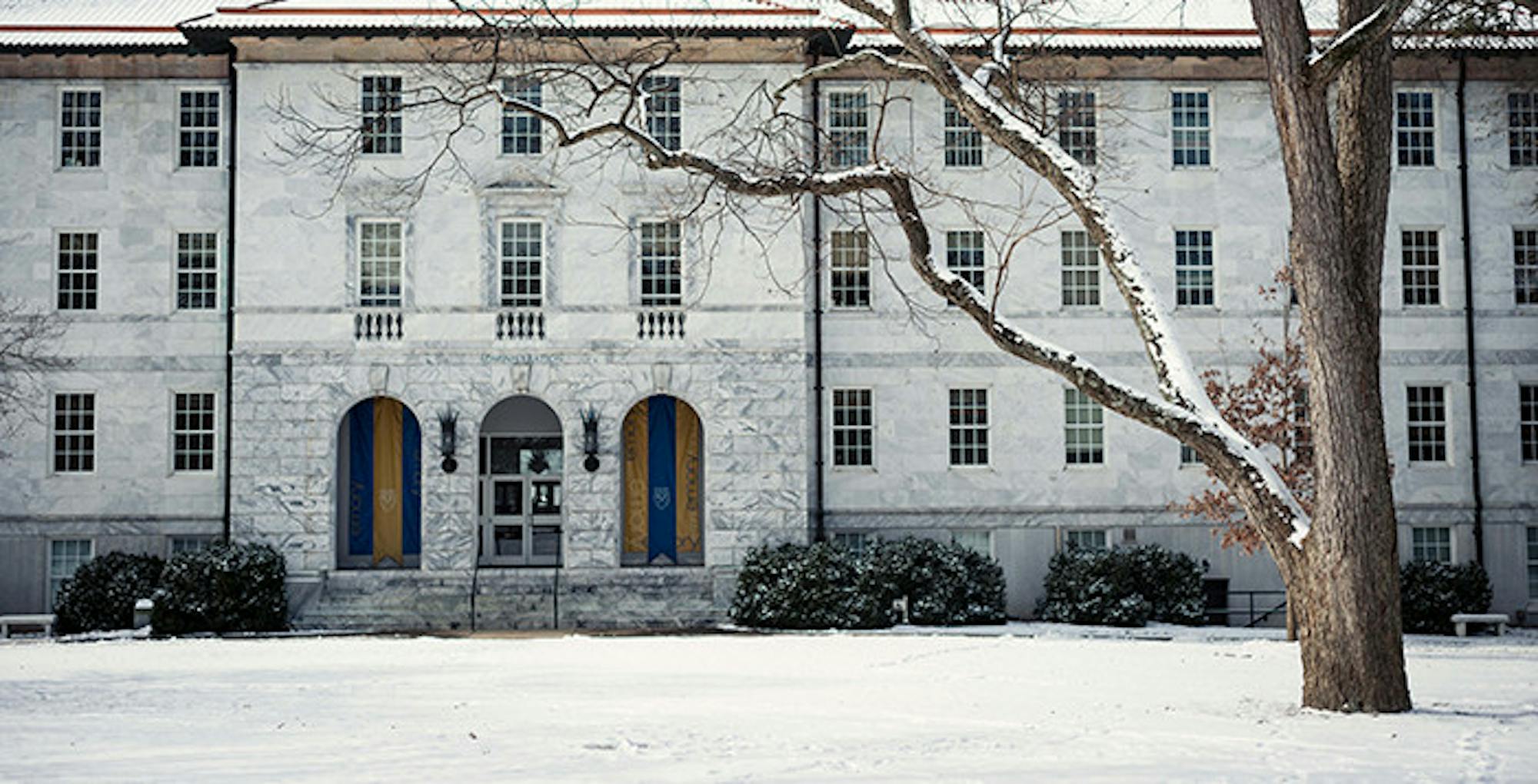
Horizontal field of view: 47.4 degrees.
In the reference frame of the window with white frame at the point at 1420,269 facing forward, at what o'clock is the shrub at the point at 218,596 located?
The shrub is roughly at 2 o'clock from the window with white frame.

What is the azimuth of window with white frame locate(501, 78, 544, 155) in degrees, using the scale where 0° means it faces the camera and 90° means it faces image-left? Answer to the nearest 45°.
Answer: approximately 0°

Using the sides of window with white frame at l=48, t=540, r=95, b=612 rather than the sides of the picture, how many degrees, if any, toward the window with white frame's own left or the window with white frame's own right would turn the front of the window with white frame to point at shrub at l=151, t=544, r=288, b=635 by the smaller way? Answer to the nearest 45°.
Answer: approximately 45° to the window with white frame's own left

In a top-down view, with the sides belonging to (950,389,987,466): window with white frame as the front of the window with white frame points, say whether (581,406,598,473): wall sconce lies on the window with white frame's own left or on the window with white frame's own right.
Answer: on the window with white frame's own right
